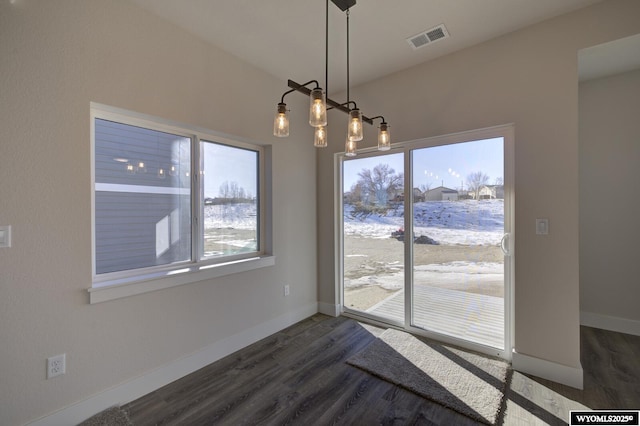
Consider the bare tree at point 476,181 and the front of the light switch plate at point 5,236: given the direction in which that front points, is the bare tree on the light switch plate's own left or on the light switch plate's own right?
on the light switch plate's own left

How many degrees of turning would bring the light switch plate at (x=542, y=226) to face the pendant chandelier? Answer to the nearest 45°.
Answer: approximately 45° to its right

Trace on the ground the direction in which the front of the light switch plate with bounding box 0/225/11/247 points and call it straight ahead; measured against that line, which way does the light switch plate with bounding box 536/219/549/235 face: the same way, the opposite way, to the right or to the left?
to the right

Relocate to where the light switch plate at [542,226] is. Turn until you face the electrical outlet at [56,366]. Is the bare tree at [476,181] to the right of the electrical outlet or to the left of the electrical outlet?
right
